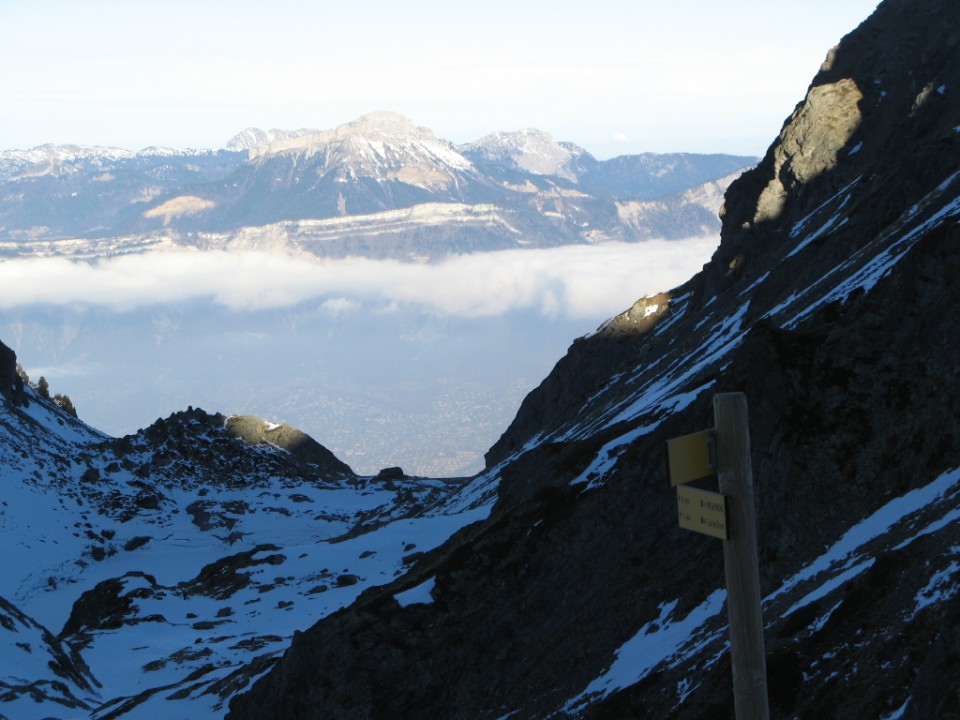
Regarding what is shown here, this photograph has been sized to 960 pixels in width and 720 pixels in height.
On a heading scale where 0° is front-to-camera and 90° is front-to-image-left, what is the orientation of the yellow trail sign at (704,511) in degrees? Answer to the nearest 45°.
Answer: approximately 45°
